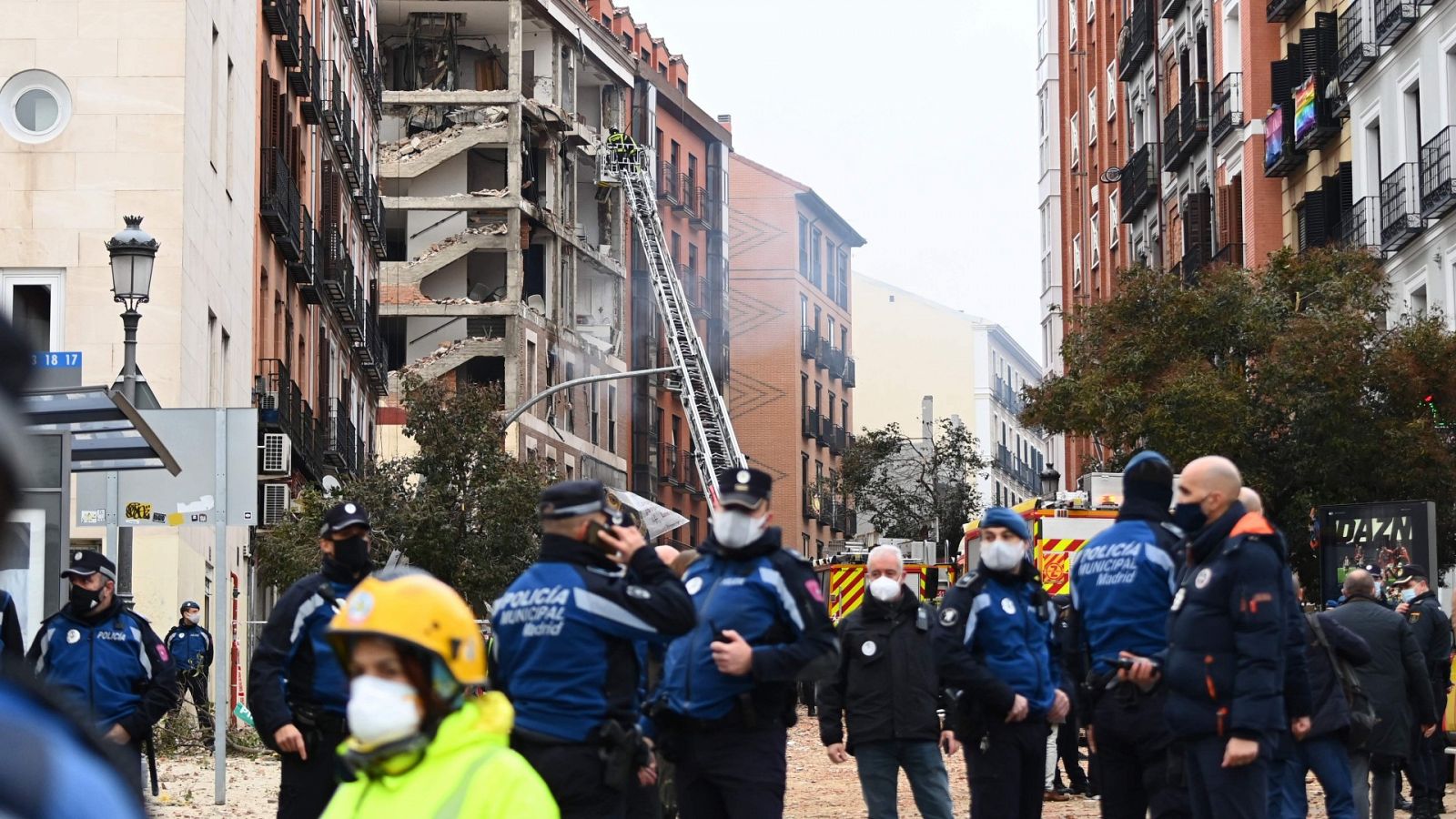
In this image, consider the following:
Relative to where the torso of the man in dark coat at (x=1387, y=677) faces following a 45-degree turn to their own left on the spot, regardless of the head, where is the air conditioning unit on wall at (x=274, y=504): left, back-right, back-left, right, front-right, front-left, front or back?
front

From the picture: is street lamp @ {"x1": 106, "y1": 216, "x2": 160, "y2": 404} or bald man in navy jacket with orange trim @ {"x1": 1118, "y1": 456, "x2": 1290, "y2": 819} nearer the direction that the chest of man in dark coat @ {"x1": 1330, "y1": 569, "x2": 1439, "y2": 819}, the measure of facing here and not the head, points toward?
the street lamp

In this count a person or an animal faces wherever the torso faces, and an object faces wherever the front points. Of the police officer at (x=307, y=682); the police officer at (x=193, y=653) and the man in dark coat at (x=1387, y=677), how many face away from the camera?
1

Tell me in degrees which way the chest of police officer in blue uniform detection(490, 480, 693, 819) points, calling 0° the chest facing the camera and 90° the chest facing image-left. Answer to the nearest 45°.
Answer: approximately 225°

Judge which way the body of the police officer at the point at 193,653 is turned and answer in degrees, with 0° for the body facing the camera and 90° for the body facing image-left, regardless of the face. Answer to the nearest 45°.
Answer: approximately 0°

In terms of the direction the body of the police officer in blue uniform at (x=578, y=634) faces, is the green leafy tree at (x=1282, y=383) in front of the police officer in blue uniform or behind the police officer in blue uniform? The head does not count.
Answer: in front

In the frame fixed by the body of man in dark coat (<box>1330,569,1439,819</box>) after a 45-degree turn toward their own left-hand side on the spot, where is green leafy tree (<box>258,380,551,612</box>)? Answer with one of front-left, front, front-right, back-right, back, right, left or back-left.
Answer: front

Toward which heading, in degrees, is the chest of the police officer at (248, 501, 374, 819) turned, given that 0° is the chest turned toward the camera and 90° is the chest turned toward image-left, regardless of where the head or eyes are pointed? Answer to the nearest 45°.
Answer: approximately 315°

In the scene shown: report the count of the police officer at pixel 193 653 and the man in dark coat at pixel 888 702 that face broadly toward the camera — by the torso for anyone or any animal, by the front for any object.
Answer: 2

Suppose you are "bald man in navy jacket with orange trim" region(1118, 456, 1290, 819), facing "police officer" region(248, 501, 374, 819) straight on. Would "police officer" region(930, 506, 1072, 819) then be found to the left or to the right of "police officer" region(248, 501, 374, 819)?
right

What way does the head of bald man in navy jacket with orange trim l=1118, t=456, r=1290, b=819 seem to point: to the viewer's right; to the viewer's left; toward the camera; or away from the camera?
to the viewer's left

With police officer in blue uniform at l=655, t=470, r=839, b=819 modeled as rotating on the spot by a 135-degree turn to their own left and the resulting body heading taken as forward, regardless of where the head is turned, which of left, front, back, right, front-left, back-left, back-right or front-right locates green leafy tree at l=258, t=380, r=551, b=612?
left

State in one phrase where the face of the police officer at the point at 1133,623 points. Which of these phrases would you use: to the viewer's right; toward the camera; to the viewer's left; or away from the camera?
away from the camera

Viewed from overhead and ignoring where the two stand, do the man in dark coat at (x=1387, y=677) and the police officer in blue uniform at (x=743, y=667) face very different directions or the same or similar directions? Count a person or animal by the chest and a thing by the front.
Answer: very different directions

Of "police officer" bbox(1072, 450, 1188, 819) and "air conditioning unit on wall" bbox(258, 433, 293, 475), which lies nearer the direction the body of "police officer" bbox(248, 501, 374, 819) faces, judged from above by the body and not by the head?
the police officer

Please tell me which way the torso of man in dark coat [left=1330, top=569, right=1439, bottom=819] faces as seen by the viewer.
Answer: away from the camera
